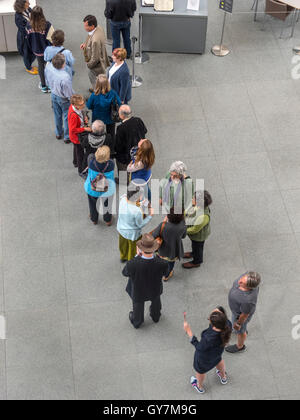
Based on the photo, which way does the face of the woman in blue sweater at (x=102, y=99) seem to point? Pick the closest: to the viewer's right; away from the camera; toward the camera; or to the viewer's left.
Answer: away from the camera

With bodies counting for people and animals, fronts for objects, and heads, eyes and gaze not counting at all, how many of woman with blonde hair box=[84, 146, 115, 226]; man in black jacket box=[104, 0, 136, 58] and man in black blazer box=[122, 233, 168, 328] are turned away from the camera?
3

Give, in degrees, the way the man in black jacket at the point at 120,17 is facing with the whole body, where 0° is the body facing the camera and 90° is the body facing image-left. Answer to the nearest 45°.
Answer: approximately 180°

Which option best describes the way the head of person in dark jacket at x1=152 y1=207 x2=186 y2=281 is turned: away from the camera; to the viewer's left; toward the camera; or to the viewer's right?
away from the camera

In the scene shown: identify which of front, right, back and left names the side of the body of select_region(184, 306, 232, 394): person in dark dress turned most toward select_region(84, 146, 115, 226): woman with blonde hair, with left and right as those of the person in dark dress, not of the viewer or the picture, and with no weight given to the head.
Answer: front

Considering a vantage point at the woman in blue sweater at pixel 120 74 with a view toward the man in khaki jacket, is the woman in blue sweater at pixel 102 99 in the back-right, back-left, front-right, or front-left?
back-left

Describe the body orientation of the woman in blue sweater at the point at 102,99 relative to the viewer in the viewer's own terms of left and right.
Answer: facing away from the viewer

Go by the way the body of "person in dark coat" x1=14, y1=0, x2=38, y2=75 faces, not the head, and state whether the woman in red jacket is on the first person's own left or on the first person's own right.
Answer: on the first person's own right

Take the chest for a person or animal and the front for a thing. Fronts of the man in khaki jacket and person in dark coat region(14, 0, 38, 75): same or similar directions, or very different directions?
very different directions

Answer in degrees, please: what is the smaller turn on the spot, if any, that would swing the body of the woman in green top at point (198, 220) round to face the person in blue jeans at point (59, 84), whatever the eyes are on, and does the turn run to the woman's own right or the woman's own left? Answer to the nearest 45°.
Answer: approximately 45° to the woman's own right

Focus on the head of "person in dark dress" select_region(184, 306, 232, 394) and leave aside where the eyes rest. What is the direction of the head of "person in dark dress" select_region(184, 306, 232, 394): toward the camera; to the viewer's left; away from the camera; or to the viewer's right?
away from the camera

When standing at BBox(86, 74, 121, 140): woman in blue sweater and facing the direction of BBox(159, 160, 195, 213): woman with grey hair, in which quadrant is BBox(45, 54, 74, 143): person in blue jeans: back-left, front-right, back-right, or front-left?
back-right

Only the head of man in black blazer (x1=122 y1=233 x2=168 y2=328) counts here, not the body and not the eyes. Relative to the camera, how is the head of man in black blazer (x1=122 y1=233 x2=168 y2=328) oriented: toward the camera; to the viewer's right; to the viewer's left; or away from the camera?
away from the camera
